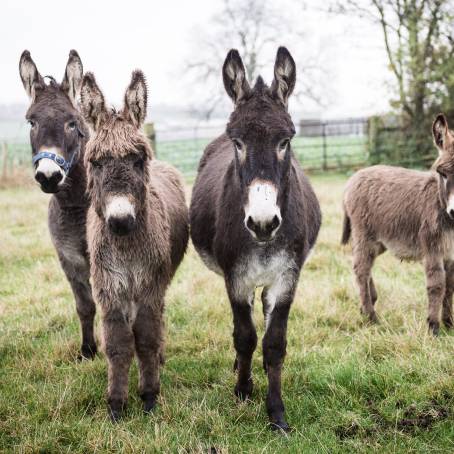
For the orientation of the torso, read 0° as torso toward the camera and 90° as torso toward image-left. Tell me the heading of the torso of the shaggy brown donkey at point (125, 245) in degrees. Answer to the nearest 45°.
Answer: approximately 0°

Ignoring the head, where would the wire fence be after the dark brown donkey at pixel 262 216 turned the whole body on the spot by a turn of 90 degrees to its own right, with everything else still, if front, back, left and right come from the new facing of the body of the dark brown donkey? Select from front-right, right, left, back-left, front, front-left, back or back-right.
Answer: right

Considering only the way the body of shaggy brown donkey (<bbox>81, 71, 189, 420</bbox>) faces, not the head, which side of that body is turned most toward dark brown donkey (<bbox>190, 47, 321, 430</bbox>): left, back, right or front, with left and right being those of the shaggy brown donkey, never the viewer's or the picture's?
left

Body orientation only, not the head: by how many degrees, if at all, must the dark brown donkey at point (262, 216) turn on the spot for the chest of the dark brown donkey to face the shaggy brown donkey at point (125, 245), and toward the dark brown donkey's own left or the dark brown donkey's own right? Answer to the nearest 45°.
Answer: approximately 90° to the dark brown donkey's own right

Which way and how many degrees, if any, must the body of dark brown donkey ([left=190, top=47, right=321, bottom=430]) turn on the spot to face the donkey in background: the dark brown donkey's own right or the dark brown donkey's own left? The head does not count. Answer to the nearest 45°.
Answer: approximately 135° to the dark brown donkey's own left

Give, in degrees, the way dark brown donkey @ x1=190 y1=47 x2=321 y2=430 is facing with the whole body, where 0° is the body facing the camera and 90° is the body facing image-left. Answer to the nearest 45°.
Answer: approximately 0°

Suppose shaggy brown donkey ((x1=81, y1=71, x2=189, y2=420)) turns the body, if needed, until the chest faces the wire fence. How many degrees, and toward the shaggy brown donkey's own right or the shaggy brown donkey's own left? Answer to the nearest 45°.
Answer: approximately 180°

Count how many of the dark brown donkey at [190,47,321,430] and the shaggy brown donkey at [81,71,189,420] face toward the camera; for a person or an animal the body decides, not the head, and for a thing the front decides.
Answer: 2
